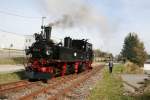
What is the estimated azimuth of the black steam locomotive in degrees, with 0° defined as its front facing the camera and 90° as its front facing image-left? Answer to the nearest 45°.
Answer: approximately 45°
